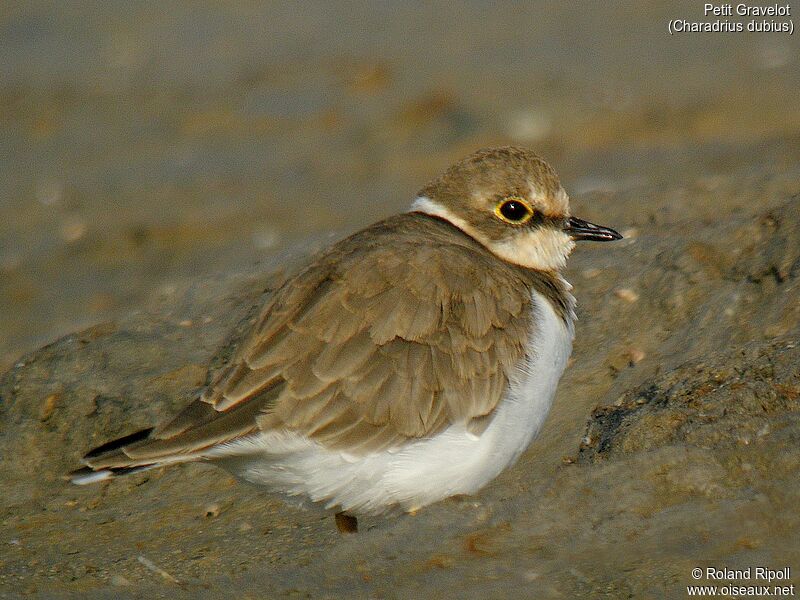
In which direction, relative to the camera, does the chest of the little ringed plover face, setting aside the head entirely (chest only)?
to the viewer's right

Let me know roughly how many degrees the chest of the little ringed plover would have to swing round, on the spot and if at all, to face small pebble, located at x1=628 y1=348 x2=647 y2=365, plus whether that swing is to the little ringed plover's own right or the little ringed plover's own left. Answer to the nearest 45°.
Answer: approximately 45° to the little ringed plover's own left

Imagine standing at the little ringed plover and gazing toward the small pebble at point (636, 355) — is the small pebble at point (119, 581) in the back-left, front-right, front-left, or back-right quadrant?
back-left

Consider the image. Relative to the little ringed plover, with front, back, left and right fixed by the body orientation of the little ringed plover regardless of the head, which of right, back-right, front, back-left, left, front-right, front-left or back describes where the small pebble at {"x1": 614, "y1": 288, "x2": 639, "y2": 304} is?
front-left

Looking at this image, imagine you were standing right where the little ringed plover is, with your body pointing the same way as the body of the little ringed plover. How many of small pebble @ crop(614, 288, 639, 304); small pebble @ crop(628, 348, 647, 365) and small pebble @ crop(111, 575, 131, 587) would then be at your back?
1

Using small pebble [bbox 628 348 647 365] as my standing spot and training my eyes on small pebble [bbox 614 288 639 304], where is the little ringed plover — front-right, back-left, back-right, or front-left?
back-left

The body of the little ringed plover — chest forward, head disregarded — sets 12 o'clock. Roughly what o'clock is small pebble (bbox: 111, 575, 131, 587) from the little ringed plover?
The small pebble is roughly at 6 o'clock from the little ringed plover.

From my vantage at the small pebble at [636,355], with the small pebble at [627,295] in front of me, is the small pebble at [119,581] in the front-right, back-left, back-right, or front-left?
back-left

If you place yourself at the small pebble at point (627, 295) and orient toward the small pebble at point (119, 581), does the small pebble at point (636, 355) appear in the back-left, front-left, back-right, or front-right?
front-left
